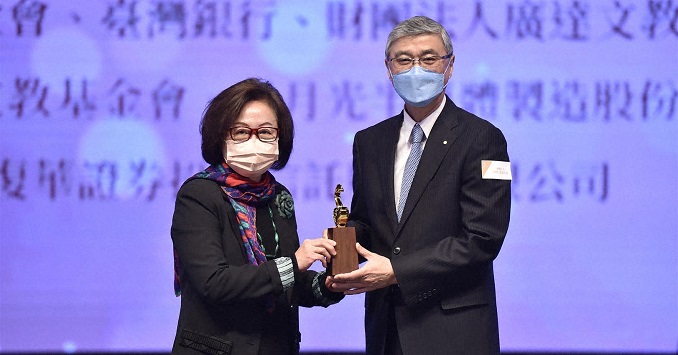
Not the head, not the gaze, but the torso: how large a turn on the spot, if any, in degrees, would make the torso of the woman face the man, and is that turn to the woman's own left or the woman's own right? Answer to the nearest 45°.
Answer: approximately 45° to the woman's own left

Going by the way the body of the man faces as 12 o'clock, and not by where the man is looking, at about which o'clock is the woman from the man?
The woman is roughly at 1 o'clock from the man.

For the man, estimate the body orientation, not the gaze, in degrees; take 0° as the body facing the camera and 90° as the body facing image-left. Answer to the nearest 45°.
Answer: approximately 45°

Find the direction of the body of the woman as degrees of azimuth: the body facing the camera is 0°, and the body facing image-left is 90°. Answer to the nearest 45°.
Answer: approximately 315°

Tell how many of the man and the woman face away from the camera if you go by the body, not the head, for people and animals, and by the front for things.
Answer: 0
